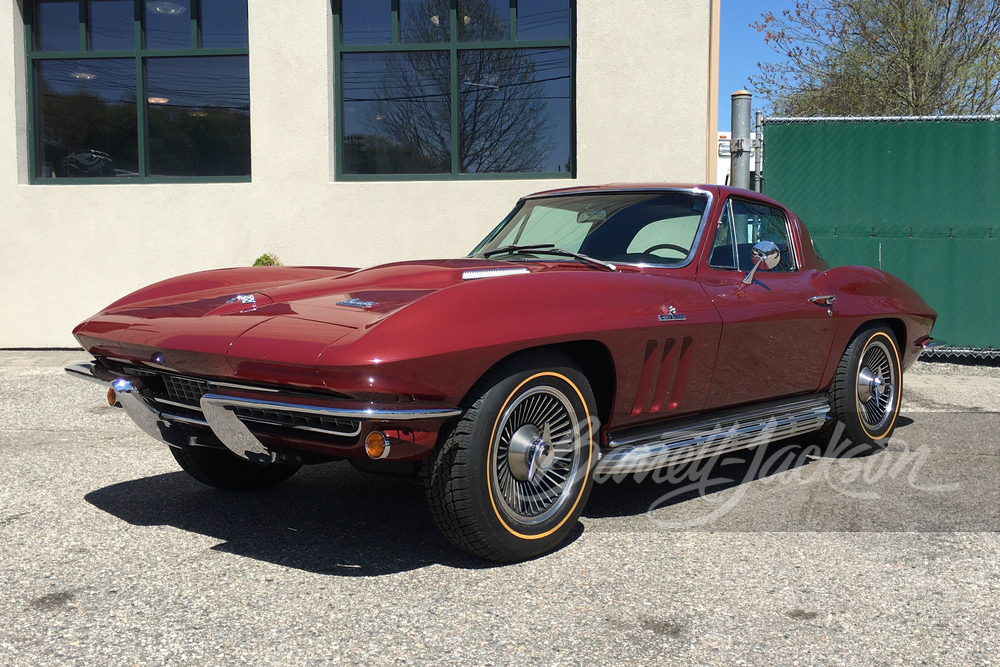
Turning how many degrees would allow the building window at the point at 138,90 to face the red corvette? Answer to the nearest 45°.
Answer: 0° — it already faces it

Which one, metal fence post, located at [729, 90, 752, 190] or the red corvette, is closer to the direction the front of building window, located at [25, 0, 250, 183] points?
the red corvette

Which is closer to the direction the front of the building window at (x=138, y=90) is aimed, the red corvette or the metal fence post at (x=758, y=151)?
the red corvette

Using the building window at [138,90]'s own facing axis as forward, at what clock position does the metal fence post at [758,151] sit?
The metal fence post is roughly at 10 o'clock from the building window.

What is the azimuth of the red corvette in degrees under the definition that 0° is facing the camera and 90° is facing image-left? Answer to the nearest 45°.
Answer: approximately 45°

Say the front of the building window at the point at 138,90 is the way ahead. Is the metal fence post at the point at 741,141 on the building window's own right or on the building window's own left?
on the building window's own left
